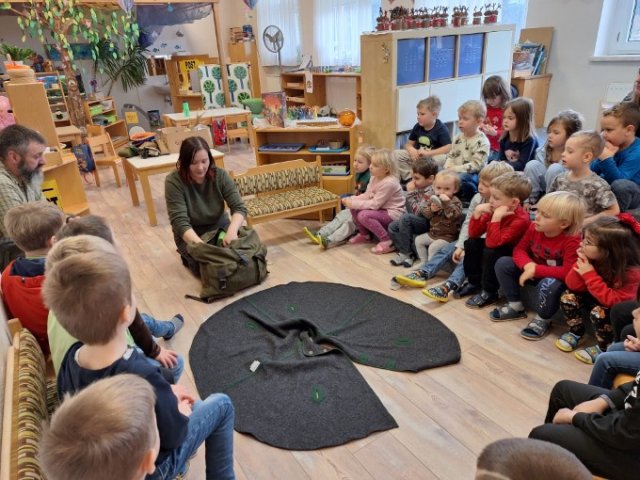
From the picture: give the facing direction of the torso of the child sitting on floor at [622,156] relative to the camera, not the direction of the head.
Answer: to the viewer's left

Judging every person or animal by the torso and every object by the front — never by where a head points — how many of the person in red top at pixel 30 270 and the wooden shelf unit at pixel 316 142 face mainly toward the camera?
1

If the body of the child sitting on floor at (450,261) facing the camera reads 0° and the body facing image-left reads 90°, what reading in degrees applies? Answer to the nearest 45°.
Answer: approximately 45°

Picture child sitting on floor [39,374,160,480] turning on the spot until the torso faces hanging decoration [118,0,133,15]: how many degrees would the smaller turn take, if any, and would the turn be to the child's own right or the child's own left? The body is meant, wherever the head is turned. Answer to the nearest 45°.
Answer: approximately 45° to the child's own left

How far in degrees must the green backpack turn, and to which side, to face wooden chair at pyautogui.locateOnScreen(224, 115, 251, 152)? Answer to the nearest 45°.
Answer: approximately 135° to its left

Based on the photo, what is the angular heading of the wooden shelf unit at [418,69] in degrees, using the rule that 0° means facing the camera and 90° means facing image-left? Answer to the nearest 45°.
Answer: approximately 315°
